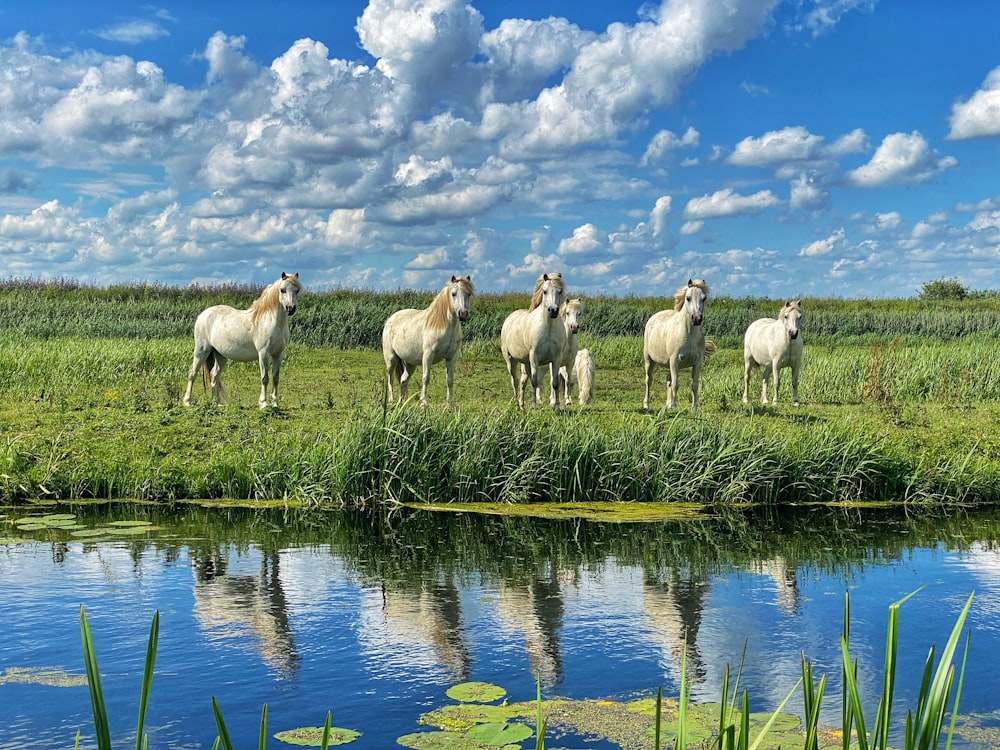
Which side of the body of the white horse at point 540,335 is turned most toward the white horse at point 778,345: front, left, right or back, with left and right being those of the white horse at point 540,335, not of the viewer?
left

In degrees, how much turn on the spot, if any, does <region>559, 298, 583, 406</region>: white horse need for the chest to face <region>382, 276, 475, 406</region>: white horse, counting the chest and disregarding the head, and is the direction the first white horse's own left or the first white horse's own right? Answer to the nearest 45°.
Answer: approximately 45° to the first white horse's own right

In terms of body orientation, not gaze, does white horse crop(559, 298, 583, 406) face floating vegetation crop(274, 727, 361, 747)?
yes

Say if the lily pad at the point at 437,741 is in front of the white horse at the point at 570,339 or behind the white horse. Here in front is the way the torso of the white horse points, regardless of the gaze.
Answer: in front

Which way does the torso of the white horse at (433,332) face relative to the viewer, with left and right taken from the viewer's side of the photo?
facing the viewer and to the right of the viewer

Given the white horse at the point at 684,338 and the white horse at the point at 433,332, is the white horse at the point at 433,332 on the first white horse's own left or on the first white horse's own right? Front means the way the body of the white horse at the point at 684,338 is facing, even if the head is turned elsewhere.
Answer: on the first white horse's own right

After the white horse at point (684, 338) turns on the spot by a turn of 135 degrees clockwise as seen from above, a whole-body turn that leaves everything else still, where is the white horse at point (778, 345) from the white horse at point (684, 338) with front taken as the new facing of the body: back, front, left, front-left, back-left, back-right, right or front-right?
back-right

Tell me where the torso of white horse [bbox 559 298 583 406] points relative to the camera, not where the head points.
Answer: toward the camera
